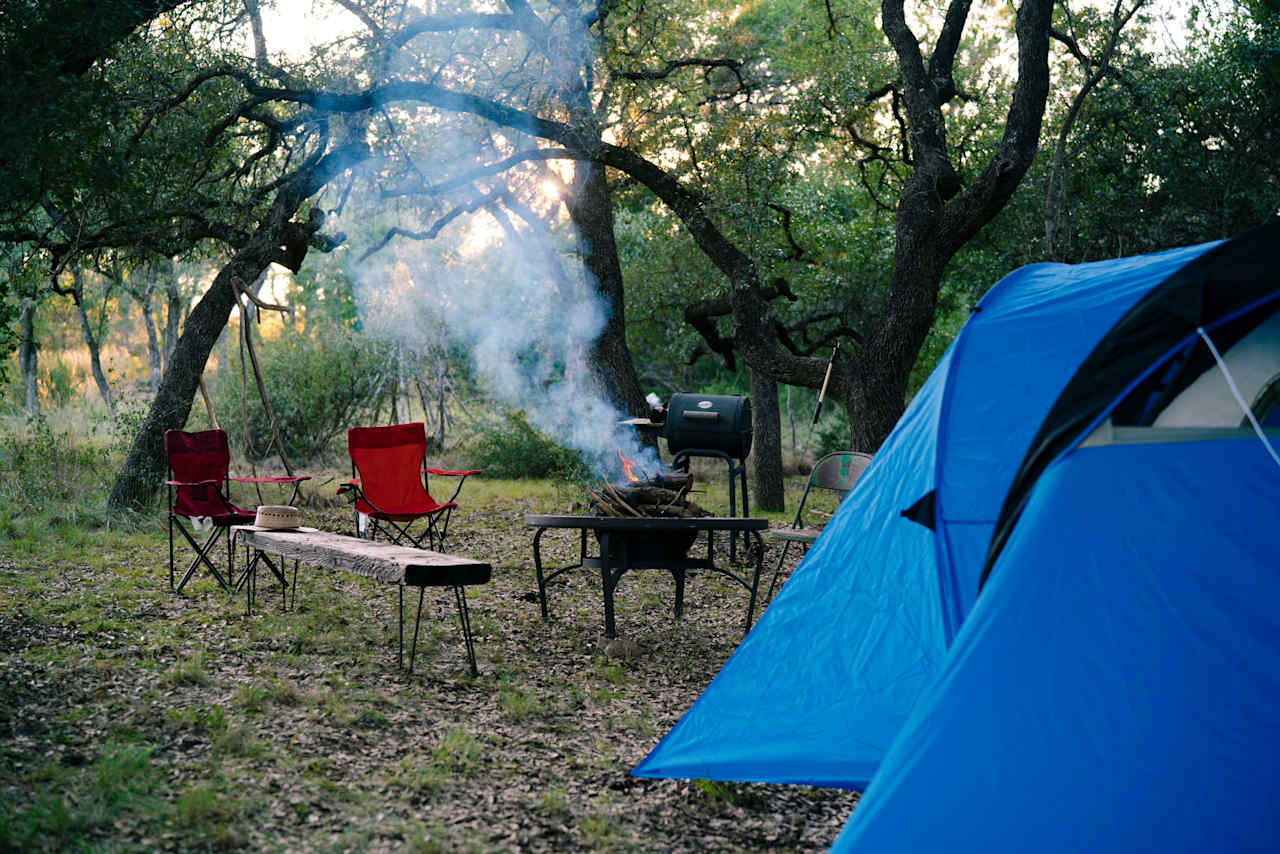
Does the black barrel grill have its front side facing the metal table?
yes

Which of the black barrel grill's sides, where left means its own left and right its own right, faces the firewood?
front

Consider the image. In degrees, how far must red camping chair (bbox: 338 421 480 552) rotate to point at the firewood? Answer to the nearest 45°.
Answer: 0° — it already faces it

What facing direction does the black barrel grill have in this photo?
toward the camera

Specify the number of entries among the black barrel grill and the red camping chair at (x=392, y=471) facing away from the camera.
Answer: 0

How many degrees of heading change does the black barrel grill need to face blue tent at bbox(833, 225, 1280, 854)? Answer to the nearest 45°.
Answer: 0° — it already faces it

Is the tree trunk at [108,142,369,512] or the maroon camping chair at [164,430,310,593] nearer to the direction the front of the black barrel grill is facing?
the maroon camping chair

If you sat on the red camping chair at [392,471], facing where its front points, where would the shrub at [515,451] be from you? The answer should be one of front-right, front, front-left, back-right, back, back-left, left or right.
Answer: back-left

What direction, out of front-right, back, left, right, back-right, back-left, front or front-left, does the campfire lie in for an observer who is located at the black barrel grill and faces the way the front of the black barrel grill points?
front

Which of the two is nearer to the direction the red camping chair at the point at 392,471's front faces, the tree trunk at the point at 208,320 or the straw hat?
the straw hat

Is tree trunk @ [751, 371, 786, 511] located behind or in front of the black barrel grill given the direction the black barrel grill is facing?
behind

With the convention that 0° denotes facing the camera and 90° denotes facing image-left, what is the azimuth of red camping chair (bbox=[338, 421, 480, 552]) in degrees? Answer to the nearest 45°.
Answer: approximately 315°

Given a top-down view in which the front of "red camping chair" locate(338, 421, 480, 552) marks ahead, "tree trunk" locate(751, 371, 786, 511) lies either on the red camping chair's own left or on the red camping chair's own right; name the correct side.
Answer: on the red camping chair's own left
